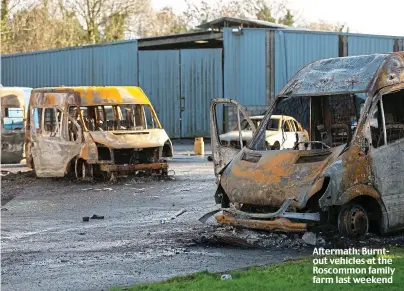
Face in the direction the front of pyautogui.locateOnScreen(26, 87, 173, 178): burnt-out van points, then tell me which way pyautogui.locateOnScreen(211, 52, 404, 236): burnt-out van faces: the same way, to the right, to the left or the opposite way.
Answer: to the right

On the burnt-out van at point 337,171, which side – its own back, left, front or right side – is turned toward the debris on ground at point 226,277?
front

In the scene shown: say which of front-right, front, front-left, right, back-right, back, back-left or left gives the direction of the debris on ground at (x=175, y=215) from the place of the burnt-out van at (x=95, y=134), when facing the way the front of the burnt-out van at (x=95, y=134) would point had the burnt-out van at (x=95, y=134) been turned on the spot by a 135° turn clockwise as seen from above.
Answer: left

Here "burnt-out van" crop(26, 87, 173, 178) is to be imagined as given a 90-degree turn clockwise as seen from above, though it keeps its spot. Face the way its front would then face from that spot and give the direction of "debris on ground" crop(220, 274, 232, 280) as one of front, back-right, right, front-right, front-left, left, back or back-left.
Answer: front-left

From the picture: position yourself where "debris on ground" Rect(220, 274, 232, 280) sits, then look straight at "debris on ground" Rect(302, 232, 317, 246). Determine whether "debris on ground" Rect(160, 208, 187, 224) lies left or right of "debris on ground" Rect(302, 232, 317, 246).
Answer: left

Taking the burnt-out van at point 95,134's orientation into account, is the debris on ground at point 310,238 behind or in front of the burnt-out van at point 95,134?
in front

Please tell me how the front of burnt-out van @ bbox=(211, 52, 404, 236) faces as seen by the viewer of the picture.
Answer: facing the viewer and to the left of the viewer

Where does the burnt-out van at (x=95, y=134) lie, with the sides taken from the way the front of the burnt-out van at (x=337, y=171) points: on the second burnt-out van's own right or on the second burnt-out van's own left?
on the second burnt-out van's own right

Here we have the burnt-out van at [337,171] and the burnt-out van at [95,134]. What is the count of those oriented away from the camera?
0

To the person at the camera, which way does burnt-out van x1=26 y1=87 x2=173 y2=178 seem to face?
facing the viewer and to the right of the viewer

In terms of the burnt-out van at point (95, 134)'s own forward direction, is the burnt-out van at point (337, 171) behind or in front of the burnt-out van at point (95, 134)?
in front
